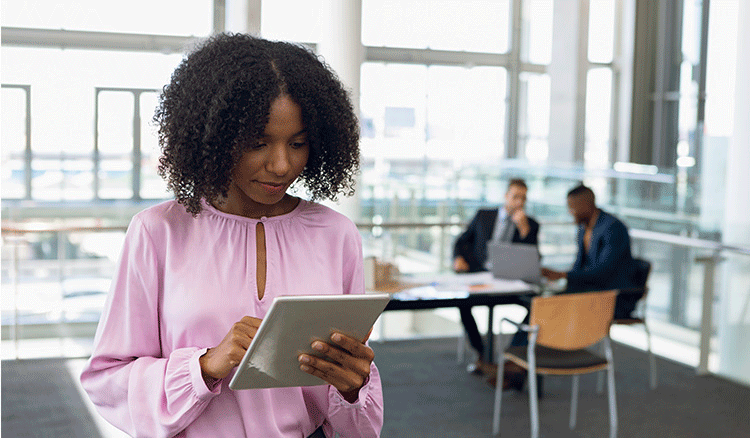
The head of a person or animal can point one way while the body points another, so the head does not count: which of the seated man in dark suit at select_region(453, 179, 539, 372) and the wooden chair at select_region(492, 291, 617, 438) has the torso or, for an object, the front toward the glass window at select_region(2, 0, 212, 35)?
the wooden chair

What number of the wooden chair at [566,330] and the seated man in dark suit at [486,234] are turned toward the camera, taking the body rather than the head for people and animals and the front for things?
1

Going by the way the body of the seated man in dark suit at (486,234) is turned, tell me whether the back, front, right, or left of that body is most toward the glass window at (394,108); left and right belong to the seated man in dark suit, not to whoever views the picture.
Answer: back

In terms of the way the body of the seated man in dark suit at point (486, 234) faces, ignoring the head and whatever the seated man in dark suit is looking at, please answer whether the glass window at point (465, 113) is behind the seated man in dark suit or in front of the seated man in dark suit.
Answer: behind

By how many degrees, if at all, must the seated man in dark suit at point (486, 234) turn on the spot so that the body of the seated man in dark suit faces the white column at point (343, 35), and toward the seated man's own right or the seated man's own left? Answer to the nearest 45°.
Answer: approximately 135° to the seated man's own right

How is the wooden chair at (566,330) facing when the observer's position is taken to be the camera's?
facing away from the viewer and to the left of the viewer

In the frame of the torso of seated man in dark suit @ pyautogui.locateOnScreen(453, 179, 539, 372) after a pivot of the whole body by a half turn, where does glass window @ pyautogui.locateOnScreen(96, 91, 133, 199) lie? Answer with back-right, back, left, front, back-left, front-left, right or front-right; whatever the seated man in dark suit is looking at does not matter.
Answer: front-left

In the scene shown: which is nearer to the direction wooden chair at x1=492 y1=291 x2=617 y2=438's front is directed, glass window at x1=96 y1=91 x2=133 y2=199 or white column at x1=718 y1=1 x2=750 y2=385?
the glass window

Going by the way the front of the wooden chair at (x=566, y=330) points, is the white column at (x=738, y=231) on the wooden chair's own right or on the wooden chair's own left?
on the wooden chair's own right

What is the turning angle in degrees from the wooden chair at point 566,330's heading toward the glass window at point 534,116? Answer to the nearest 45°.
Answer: approximately 45° to its right

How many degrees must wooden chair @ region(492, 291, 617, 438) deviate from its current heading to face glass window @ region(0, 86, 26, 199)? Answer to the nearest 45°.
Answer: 0° — it already faces it

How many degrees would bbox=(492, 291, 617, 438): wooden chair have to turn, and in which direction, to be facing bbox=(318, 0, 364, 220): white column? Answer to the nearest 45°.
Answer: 0° — it already faces it

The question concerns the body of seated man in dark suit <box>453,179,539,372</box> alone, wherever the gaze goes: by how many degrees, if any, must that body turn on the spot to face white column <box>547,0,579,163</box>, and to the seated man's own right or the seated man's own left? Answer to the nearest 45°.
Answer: approximately 180°
